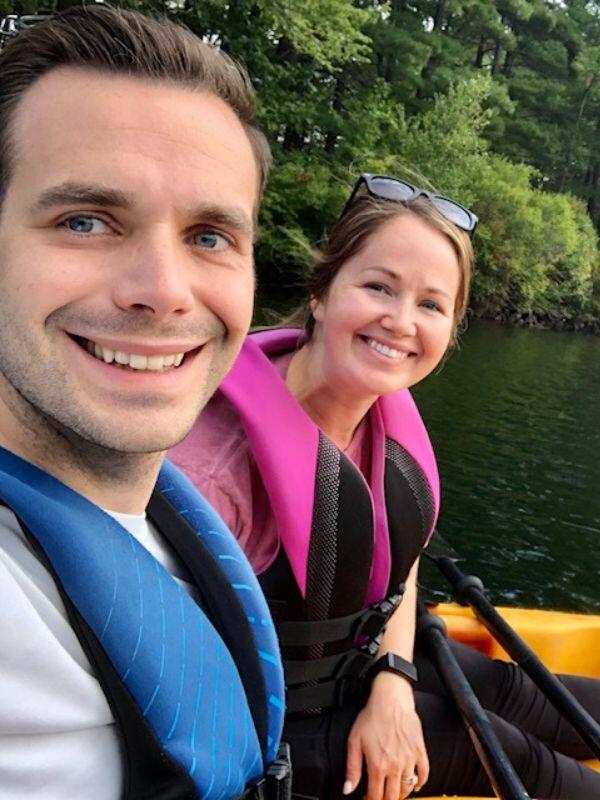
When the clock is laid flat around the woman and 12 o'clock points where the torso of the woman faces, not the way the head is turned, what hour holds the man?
The man is roughly at 2 o'clock from the woman.

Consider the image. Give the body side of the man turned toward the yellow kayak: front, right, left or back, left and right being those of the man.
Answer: left

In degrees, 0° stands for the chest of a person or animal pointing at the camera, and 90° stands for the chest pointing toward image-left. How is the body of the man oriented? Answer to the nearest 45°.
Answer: approximately 315°

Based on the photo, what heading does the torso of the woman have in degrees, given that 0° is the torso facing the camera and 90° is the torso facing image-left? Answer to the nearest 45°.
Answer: approximately 315°

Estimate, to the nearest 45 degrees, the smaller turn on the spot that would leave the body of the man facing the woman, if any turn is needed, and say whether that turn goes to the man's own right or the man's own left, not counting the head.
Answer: approximately 90° to the man's own left
